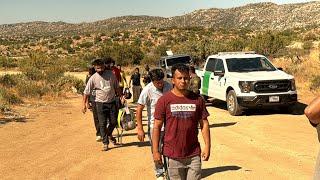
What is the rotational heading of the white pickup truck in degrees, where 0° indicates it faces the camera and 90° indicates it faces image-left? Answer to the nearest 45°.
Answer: approximately 315°

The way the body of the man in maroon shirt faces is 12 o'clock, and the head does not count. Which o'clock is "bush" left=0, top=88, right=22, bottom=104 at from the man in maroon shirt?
The bush is roughly at 5 o'clock from the man in maroon shirt.

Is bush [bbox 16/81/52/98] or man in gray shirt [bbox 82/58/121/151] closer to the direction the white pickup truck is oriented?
the man in gray shirt

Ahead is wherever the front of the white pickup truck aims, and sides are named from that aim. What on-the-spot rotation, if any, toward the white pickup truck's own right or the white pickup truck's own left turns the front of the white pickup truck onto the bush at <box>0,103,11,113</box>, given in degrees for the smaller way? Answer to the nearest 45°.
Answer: approximately 135° to the white pickup truck's own right

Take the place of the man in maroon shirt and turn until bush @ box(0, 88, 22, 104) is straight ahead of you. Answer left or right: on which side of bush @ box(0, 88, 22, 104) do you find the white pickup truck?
right

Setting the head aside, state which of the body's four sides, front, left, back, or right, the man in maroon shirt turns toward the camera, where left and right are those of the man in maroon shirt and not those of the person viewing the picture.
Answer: front

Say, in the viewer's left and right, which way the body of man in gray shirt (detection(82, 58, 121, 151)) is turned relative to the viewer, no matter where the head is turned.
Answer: facing the viewer
